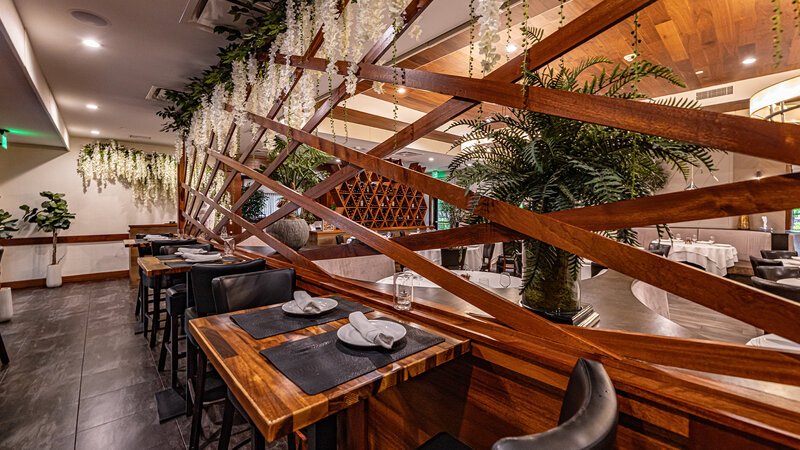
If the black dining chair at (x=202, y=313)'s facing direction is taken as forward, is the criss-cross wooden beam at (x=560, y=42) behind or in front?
in front

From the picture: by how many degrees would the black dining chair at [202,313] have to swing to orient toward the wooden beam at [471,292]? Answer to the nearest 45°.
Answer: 0° — it already faces it

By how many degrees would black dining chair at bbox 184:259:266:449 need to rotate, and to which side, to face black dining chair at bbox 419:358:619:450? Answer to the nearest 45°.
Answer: approximately 45° to its right

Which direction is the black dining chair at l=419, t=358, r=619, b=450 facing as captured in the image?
to the viewer's left

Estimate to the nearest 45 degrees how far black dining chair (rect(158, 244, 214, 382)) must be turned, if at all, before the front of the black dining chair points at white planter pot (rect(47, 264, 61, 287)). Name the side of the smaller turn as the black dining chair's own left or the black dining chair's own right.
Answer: approximately 135° to the black dining chair's own left

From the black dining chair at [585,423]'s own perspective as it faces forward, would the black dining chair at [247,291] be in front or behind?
in front

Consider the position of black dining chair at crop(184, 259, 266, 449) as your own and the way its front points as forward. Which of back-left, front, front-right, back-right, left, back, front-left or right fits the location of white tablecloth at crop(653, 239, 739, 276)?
front-left
